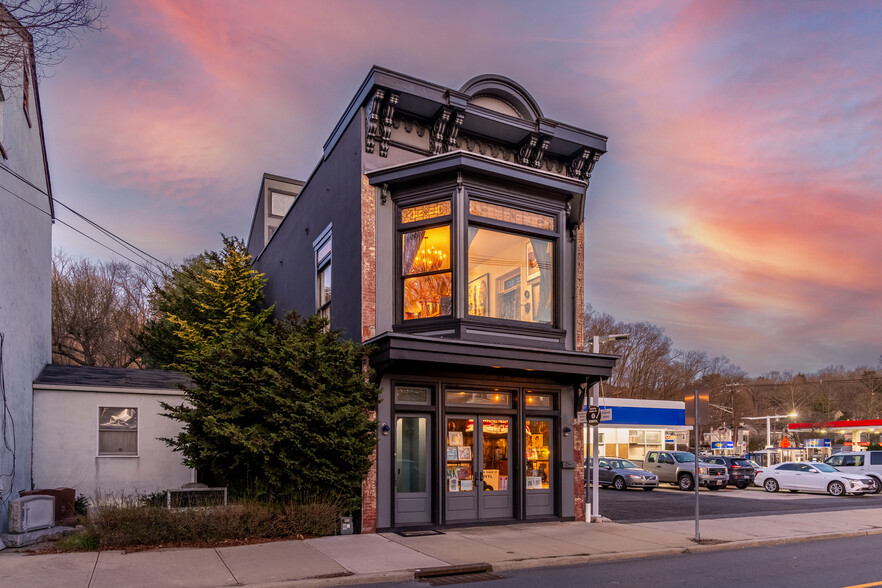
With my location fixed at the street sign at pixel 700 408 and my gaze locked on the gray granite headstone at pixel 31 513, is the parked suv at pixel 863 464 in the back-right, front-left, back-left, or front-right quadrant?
back-right

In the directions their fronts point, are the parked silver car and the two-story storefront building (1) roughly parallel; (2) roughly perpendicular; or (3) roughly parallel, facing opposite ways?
roughly parallel

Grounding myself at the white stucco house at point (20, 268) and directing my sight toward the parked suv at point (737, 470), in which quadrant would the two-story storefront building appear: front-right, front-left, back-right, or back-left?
front-right

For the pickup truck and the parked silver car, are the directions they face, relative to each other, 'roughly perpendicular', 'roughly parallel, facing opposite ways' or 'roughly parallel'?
roughly parallel

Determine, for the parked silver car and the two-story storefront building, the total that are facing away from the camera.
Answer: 0

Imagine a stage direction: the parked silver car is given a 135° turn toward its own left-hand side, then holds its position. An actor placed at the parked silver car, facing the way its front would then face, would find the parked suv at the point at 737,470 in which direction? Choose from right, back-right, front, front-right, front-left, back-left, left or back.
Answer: front-right

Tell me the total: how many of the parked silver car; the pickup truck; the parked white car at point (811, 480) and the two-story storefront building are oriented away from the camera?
0

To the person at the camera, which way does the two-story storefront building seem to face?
facing the viewer and to the right of the viewer

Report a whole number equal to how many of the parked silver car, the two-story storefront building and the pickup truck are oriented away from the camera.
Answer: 0
